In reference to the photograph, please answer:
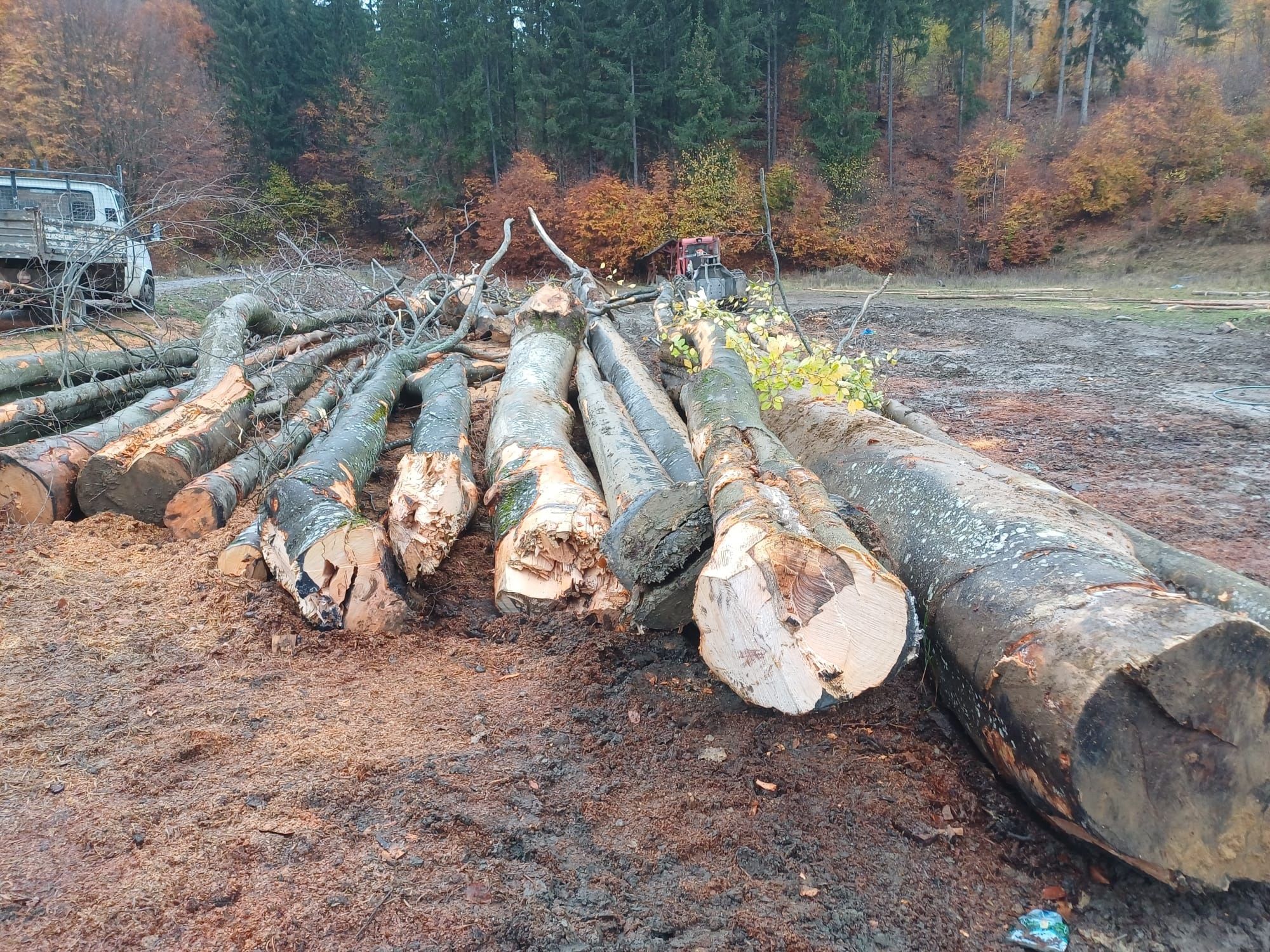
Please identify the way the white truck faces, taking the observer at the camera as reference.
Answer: facing away from the viewer and to the right of the viewer

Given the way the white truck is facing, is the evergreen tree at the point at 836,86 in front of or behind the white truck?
in front

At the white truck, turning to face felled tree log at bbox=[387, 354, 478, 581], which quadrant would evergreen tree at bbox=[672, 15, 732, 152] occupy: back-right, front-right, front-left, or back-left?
back-left

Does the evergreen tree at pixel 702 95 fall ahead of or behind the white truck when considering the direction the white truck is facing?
ahead

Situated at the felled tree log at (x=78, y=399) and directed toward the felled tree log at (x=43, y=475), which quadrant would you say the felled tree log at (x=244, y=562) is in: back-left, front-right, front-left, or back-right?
front-left

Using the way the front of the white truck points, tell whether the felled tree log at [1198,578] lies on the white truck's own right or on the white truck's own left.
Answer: on the white truck's own right

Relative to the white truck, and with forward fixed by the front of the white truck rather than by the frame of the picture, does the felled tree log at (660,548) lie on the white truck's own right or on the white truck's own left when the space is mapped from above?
on the white truck's own right

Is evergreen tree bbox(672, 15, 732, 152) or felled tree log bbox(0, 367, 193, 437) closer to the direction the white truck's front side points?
the evergreen tree

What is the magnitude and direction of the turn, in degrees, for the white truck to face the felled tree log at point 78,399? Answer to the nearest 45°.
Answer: approximately 135° to its right

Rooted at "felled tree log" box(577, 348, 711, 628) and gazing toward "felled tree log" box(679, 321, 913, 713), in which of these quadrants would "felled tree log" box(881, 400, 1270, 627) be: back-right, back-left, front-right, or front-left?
front-left
